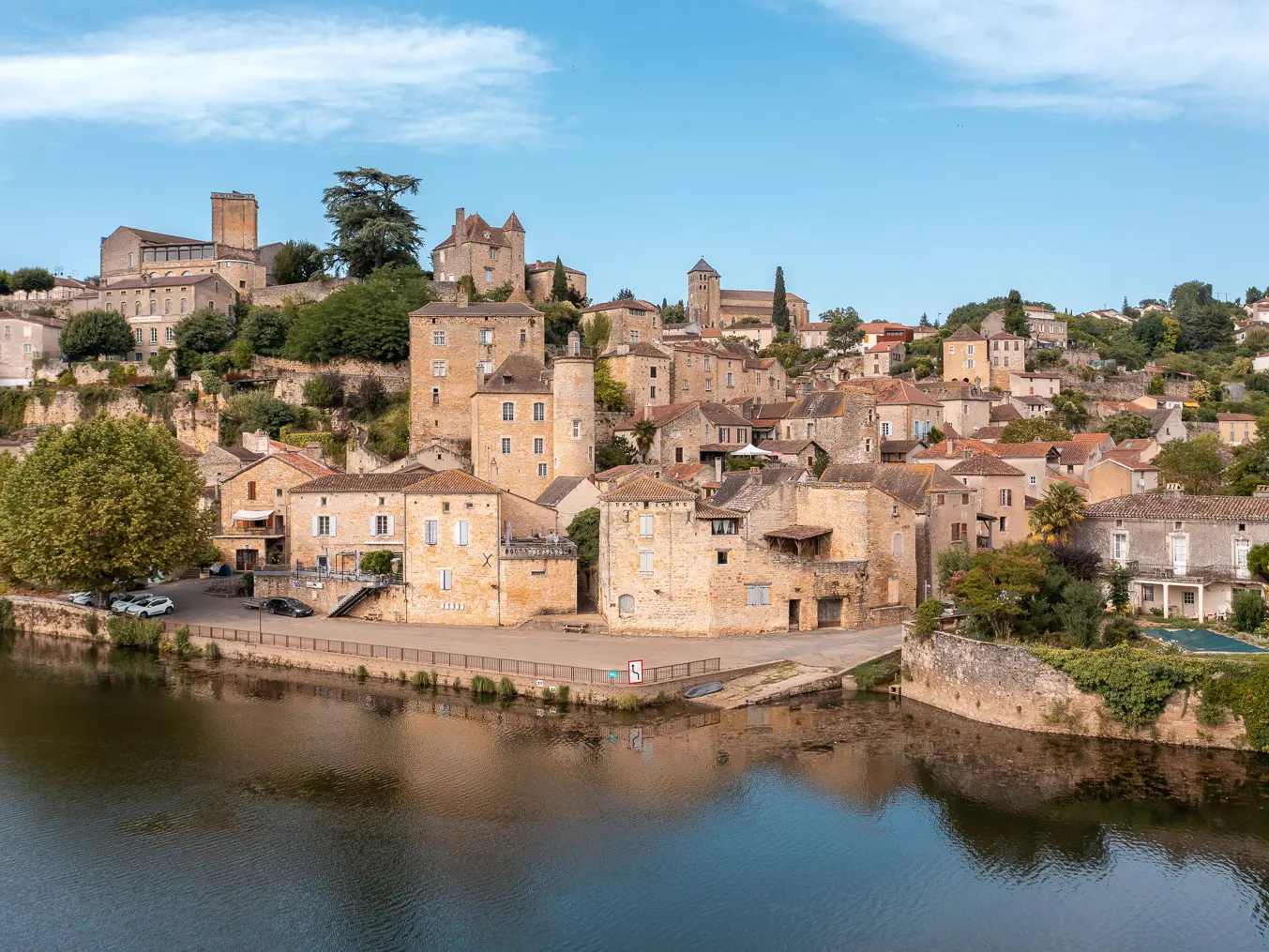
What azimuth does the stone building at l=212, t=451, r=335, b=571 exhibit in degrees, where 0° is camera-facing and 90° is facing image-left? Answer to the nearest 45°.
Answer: approximately 0°

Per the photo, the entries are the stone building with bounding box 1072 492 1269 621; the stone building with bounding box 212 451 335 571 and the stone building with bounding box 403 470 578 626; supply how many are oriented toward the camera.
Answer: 3

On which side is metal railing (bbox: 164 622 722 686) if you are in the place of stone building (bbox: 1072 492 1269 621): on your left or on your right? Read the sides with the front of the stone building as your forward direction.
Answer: on your right

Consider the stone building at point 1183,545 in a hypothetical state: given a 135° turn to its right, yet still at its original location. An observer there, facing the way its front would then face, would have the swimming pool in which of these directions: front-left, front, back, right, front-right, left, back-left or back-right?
back-left

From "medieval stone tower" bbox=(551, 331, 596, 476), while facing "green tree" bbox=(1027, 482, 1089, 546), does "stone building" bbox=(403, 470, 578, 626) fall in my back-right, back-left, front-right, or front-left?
front-right

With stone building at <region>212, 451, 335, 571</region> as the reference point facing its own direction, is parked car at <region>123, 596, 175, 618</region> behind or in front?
in front

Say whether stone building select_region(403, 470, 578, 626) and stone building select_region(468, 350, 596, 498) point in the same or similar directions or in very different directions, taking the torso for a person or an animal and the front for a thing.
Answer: same or similar directions

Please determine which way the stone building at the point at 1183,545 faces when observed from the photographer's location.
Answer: facing the viewer

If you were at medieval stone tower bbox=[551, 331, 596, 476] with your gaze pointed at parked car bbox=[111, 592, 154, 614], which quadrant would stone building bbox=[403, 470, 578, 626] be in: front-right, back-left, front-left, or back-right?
front-left

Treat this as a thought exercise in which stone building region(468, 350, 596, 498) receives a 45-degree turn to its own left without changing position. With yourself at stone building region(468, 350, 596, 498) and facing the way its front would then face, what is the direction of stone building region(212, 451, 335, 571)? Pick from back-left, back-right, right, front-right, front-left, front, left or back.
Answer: back-right
